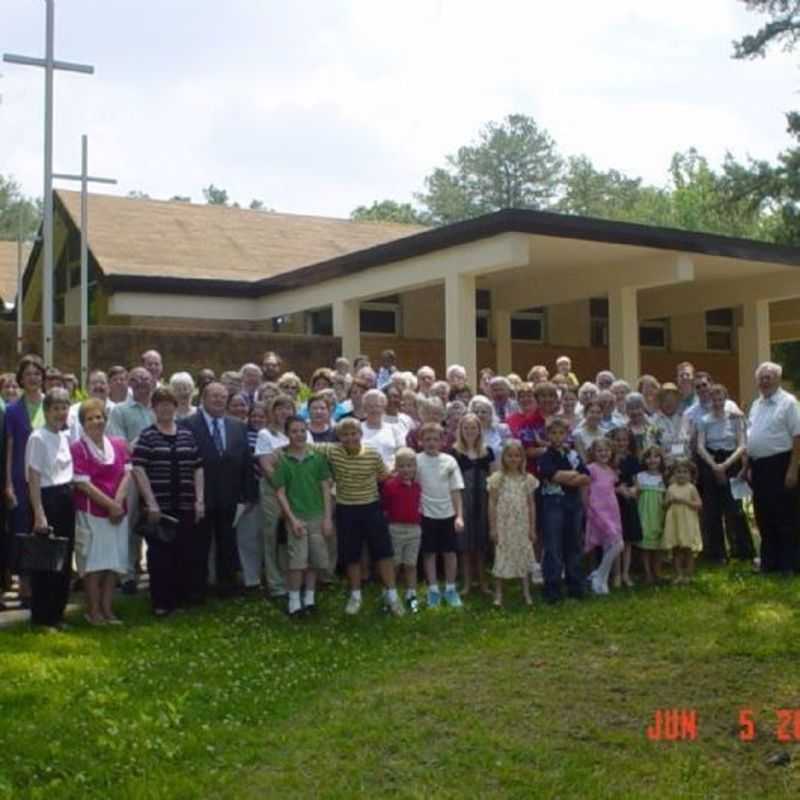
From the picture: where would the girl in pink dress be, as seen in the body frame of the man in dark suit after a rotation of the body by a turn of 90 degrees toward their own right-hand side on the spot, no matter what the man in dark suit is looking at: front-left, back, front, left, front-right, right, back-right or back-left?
back

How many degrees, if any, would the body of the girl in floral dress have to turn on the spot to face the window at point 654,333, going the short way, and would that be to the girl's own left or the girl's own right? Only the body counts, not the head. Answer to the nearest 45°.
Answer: approximately 180°

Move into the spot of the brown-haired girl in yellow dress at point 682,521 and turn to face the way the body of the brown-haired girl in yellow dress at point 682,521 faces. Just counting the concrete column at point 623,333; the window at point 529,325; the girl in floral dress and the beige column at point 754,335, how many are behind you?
3

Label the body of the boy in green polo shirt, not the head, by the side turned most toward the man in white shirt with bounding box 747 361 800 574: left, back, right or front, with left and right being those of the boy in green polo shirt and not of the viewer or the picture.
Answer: left

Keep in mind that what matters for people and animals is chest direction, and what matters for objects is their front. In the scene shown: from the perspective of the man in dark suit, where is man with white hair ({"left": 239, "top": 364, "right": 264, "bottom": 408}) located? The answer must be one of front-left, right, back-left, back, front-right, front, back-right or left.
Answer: back

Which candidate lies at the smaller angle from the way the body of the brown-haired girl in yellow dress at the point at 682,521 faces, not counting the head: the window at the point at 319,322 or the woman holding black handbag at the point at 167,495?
the woman holding black handbag

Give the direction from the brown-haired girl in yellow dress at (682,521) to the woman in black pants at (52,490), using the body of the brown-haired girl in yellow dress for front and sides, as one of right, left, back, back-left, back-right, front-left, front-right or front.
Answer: front-right

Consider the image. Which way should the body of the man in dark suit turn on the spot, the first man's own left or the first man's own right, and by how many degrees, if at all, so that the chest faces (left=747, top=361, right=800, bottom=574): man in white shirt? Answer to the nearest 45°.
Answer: approximately 90° to the first man's own left

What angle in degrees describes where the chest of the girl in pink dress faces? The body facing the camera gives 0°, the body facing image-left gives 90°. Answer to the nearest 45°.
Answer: approximately 0°
